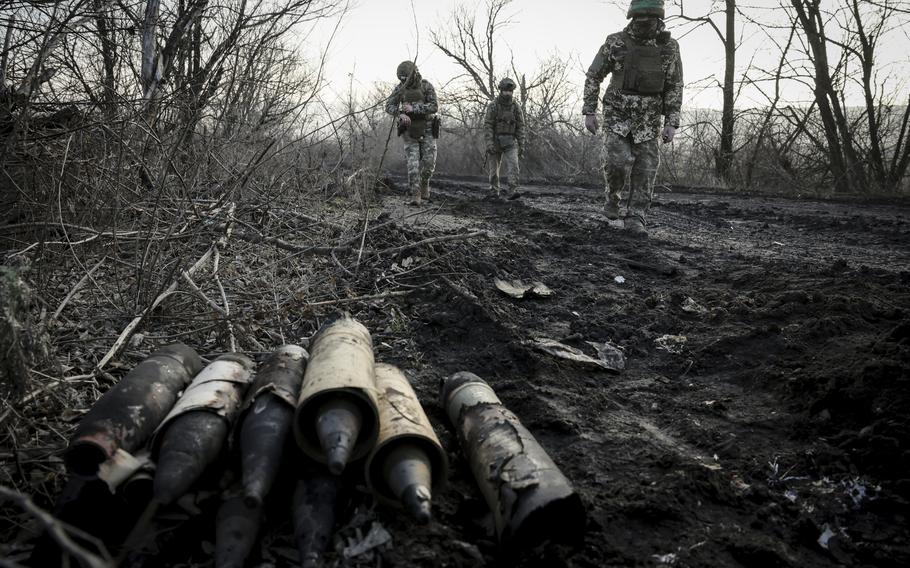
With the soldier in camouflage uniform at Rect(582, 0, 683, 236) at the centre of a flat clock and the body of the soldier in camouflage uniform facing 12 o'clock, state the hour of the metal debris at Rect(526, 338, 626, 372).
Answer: The metal debris is roughly at 12 o'clock from the soldier in camouflage uniform.

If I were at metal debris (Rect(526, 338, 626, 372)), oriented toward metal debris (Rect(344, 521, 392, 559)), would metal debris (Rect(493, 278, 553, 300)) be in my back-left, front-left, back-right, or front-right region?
back-right

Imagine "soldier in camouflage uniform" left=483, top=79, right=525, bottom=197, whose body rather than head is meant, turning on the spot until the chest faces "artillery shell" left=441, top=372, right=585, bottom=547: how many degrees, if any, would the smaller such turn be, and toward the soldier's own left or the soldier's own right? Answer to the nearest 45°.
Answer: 0° — they already face it

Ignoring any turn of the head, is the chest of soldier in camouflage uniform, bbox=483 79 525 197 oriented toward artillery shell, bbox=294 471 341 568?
yes

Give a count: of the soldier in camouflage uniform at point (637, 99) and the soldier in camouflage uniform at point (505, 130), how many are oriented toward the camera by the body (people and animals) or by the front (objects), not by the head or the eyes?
2

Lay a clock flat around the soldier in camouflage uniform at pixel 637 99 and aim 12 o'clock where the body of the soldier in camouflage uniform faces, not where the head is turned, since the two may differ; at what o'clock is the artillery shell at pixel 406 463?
The artillery shell is roughly at 12 o'clock from the soldier in camouflage uniform.

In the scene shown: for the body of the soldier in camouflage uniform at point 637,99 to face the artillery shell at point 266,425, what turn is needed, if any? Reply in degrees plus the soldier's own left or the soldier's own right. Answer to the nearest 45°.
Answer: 0° — they already face it

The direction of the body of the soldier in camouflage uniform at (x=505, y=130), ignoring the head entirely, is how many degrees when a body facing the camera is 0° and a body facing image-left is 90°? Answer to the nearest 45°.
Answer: approximately 0°

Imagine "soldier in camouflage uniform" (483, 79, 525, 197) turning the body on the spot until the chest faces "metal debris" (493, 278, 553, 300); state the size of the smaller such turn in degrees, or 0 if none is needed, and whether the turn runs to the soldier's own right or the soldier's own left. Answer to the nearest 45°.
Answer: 0° — they already face it

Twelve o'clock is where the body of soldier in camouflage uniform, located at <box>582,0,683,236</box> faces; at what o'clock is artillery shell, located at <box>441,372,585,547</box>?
The artillery shell is roughly at 12 o'clock from the soldier in camouflage uniform.

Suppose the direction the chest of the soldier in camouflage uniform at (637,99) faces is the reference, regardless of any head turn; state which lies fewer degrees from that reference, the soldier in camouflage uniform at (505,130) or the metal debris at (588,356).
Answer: the metal debris
